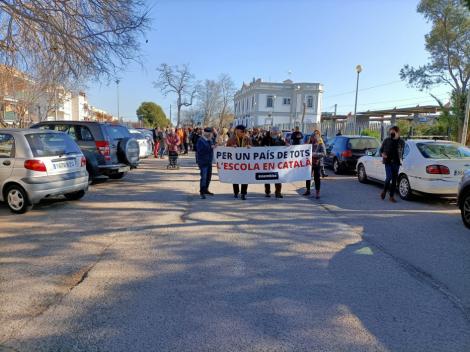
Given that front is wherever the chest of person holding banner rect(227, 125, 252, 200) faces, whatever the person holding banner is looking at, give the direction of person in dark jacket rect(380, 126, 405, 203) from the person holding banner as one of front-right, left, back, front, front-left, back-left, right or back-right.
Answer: left

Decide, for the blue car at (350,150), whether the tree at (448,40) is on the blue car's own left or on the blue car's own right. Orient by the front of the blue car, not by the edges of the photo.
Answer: on the blue car's own right

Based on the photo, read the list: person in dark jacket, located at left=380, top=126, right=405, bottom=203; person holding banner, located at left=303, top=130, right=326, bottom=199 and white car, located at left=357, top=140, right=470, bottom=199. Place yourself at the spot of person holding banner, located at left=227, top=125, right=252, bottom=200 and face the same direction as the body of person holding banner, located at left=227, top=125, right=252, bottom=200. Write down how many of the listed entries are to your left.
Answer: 3

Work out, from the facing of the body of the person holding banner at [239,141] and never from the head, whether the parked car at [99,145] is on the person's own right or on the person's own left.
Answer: on the person's own right

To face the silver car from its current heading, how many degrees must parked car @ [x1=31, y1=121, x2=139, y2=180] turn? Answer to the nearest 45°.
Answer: approximately 90° to its left

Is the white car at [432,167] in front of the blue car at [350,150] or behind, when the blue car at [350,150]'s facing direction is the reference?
behind

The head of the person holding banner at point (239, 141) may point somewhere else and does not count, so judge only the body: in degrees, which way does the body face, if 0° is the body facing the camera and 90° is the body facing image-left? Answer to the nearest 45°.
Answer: approximately 0°

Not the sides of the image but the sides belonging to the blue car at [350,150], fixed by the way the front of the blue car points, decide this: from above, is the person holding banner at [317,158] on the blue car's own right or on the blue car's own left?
on the blue car's own left

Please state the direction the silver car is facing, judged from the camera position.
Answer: facing away from the viewer and to the left of the viewer
